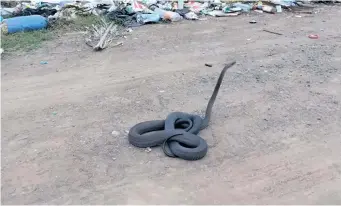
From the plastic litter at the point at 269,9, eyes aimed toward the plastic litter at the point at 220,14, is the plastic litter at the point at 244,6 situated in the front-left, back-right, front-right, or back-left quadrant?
front-right

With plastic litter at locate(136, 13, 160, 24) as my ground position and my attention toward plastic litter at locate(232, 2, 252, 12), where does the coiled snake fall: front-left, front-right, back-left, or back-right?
back-right

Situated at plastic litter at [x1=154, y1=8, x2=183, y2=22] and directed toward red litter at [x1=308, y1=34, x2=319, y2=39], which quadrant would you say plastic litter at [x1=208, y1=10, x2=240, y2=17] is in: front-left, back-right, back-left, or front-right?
front-left

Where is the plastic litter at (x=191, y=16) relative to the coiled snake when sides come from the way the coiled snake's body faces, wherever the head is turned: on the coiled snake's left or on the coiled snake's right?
on the coiled snake's left

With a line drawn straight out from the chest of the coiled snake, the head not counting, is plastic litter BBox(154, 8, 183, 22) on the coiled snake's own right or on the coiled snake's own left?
on the coiled snake's own left

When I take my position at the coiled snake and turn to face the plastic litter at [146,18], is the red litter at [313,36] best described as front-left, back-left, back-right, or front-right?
front-right

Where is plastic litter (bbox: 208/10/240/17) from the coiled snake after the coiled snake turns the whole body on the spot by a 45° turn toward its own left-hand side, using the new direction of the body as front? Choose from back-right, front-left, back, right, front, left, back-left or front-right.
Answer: front-left

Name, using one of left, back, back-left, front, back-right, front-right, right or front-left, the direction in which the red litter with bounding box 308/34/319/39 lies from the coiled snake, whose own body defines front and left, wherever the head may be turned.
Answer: front-left

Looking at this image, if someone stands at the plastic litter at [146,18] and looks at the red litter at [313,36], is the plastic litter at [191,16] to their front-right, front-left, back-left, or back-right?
front-left

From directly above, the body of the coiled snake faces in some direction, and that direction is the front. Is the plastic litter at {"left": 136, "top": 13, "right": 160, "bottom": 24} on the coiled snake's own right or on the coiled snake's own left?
on the coiled snake's own left
